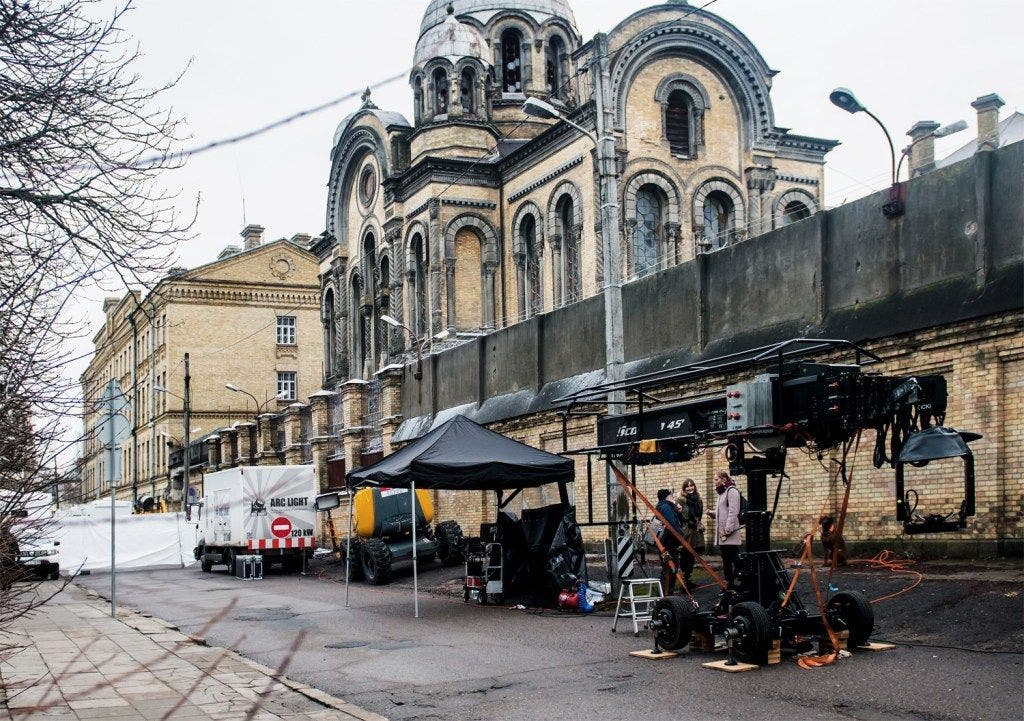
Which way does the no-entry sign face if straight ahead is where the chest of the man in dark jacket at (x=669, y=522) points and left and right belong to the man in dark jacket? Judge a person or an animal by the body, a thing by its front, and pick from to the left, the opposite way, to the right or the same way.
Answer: to the right

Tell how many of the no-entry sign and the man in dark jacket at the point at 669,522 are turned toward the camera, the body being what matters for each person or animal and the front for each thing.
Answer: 1

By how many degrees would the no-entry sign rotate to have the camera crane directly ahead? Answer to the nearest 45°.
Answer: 0° — it already faces it

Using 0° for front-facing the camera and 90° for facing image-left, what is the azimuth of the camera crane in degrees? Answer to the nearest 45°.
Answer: approximately 315°

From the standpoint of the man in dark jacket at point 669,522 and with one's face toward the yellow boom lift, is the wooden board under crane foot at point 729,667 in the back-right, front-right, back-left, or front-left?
back-left

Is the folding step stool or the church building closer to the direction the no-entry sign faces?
the folding step stool

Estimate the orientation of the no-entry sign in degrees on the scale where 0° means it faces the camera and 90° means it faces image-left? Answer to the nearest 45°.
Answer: approximately 0°

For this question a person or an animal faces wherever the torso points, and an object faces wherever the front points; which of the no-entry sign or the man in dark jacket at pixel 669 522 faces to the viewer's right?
the man in dark jacket

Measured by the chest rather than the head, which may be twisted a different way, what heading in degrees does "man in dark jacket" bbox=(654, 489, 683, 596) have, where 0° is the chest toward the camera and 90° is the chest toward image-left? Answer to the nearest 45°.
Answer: approximately 270°

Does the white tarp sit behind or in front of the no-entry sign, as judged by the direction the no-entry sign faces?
behind

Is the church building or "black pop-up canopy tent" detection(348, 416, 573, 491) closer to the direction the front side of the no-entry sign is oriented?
the black pop-up canopy tent
